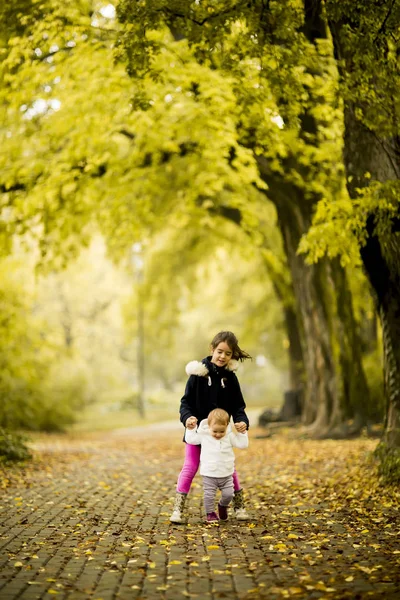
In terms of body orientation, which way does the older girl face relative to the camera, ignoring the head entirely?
toward the camera
